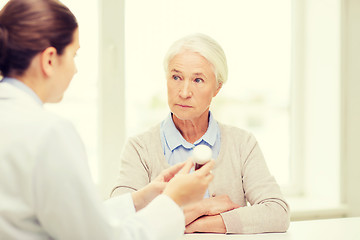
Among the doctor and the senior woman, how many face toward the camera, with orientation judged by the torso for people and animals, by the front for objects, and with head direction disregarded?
1

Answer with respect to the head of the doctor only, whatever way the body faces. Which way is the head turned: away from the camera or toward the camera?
away from the camera

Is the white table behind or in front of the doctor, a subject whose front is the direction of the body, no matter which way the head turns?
in front

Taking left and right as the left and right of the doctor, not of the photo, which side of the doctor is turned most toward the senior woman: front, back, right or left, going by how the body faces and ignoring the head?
front

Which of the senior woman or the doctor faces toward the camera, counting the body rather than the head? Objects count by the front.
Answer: the senior woman

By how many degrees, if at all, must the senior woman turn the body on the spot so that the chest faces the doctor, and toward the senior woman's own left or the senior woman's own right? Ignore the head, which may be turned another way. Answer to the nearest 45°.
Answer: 0° — they already face them

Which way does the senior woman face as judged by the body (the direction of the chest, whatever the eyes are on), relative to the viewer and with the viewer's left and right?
facing the viewer

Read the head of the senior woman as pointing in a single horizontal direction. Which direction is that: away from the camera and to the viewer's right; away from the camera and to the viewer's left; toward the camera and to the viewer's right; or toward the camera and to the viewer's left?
toward the camera and to the viewer's left

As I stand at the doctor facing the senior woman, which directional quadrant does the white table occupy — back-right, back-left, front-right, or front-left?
front-right

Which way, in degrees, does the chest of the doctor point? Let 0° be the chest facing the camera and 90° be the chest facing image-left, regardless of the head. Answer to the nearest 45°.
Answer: approximately 225°
